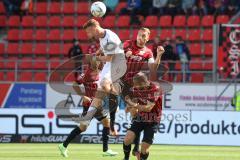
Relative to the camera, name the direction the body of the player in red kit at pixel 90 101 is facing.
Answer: to the viewer's right

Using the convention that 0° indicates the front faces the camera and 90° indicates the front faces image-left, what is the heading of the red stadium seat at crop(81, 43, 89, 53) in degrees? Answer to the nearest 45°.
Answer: approximately 0°

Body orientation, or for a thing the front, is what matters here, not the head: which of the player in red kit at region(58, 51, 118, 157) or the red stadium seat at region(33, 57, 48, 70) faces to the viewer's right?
the player in red kit

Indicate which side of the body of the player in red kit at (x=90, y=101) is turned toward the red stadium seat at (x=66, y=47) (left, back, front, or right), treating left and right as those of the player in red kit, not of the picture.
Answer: left

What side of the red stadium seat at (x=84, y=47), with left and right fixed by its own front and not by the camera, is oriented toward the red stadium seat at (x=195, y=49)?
left

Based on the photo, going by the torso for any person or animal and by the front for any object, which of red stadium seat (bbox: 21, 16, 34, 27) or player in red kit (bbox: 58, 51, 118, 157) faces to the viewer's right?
the player in red kit

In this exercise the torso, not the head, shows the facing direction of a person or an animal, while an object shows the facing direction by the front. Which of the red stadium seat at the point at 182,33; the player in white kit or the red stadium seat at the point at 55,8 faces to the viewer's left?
the player in white kit

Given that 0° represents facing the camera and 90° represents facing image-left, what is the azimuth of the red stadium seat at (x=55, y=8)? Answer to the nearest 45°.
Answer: approximately 0°

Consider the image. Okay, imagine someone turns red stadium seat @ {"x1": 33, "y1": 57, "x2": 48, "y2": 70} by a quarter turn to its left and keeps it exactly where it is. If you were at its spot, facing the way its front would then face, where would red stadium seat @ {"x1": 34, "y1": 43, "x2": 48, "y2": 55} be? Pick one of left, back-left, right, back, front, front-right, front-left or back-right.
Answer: left

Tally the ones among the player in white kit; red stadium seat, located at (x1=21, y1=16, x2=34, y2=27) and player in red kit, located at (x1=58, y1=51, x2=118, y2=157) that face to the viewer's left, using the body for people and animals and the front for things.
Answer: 1
